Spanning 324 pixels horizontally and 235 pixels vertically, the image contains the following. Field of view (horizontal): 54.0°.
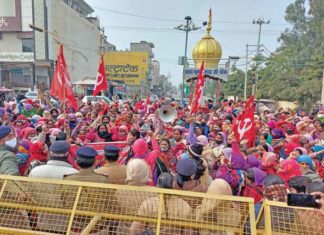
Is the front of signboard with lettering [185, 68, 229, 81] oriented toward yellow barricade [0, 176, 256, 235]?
yes

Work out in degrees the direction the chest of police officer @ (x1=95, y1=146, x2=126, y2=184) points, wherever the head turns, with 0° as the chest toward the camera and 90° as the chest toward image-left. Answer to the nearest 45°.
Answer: approximately 180°

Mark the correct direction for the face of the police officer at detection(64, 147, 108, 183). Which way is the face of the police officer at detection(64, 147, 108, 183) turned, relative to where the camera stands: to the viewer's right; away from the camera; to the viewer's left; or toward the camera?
away from the camera

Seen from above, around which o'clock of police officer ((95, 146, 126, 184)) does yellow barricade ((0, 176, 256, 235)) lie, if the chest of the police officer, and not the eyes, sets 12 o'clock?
The yellow barricade is roughly at 6 o'clock from the police officer.

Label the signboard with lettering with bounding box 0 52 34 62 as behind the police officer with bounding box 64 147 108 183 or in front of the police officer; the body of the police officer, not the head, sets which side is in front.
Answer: in front

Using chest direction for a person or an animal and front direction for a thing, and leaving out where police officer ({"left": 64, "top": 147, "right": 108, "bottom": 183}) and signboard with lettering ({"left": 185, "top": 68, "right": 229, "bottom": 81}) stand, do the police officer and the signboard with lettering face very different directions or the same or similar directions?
very different directions

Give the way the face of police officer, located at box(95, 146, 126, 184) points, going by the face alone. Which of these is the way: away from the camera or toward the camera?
away from the camera

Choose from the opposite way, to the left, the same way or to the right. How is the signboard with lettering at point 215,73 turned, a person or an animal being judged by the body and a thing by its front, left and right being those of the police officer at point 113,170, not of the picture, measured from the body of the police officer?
the opposite way

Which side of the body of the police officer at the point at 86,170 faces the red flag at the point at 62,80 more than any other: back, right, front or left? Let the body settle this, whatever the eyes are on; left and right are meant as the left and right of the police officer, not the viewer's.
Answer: front

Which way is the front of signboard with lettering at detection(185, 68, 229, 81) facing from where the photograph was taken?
facing the viewer

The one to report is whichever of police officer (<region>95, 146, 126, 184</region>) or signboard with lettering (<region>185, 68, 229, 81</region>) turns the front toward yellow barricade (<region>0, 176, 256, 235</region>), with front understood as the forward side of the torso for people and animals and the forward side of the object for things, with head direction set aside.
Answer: the signboard with lettering

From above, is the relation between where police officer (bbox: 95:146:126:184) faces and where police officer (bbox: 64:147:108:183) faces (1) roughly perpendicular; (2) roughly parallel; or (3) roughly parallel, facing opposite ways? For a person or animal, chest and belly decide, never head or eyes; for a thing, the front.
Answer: roughly parallel

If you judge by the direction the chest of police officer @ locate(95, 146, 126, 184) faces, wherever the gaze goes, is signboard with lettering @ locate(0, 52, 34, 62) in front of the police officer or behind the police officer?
in front

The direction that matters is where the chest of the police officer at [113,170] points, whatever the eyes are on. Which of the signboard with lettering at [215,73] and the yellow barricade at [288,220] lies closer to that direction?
the signboard with lettering

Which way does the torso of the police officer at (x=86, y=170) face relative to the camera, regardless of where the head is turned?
away from the camera
